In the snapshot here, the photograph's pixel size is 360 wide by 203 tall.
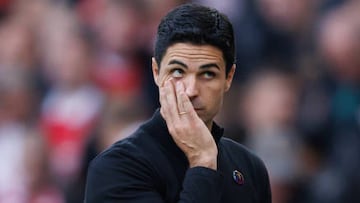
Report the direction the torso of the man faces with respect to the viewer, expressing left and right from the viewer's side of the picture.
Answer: facing the viewer and to the right of the viewer
